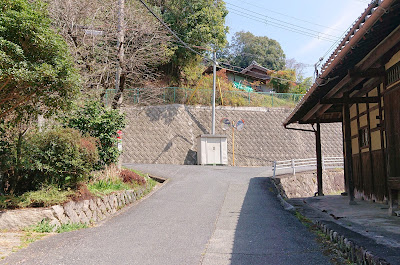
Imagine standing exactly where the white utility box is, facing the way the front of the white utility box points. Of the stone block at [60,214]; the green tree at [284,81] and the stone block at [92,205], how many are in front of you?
2

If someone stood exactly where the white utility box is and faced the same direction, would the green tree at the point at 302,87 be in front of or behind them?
behind

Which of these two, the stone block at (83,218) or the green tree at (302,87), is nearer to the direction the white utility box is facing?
the stone block

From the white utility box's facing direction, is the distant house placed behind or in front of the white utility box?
behind

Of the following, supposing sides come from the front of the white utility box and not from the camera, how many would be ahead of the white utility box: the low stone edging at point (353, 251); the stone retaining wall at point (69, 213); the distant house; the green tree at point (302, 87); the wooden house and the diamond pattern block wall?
3

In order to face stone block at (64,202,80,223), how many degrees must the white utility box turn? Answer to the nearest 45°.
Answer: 0° — it already faces it

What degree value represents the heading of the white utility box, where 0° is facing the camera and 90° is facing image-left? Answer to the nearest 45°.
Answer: approximately 0°

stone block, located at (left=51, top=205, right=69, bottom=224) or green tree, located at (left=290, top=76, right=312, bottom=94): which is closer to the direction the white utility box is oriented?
the stone block

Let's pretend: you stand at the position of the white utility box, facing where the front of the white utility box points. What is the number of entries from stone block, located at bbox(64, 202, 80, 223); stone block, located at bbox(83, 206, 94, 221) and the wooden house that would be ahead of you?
3

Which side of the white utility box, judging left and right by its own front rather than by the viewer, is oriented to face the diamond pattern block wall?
back

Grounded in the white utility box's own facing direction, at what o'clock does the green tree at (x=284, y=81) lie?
The green tree is roughly at 7 o'clock from the white utility box.
